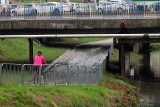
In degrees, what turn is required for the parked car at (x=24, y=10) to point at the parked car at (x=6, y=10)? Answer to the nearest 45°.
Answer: approximately 45° to its right

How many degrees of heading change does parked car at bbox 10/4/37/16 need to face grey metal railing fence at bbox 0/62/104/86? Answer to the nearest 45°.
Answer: approximately 90° to its left

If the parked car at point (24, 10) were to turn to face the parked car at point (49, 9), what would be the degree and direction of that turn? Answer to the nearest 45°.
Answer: approximately 180°

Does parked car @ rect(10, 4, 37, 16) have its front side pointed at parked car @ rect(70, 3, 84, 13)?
no

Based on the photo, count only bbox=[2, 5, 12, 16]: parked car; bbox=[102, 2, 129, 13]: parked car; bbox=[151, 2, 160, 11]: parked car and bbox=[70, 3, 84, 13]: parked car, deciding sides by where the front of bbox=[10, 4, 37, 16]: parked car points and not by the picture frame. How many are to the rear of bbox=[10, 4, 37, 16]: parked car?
3

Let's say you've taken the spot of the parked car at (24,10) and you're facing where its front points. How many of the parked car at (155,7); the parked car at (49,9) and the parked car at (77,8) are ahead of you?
0

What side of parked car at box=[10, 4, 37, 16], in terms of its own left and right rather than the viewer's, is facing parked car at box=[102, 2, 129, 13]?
back

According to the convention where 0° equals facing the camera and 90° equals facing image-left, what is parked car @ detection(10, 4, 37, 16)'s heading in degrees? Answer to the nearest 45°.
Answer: approximately 90°

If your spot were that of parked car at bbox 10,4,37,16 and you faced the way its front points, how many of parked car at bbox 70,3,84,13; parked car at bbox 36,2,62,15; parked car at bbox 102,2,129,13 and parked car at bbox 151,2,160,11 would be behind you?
4

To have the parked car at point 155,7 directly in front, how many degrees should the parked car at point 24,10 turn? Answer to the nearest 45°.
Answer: approximately 180°
